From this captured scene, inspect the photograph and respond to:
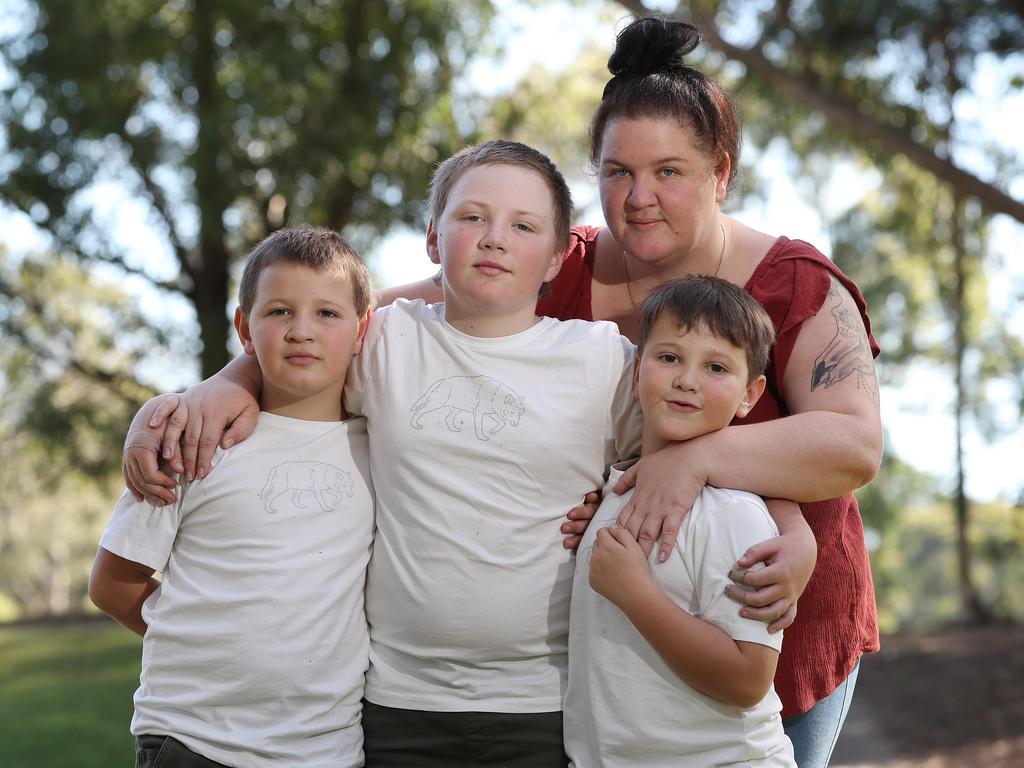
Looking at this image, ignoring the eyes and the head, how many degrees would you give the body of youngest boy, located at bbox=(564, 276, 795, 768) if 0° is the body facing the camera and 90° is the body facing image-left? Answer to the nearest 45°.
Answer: approximately 45°

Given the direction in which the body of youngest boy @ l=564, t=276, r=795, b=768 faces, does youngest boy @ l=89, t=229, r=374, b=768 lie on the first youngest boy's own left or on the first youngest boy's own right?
on the first youngest boy's own right

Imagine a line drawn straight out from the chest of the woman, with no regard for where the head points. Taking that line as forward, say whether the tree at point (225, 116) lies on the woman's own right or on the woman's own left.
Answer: on the woman's own right

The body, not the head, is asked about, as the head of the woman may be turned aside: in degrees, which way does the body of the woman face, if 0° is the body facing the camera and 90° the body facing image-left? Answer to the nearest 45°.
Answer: approximately 45°

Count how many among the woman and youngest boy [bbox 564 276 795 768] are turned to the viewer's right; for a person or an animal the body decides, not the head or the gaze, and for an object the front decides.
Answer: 0

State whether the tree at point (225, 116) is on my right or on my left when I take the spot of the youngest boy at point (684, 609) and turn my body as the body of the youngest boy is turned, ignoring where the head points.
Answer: on my right

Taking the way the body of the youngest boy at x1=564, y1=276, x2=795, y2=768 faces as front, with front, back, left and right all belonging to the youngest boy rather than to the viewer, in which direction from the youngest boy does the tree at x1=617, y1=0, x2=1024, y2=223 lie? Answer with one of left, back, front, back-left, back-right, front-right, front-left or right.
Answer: back-right
